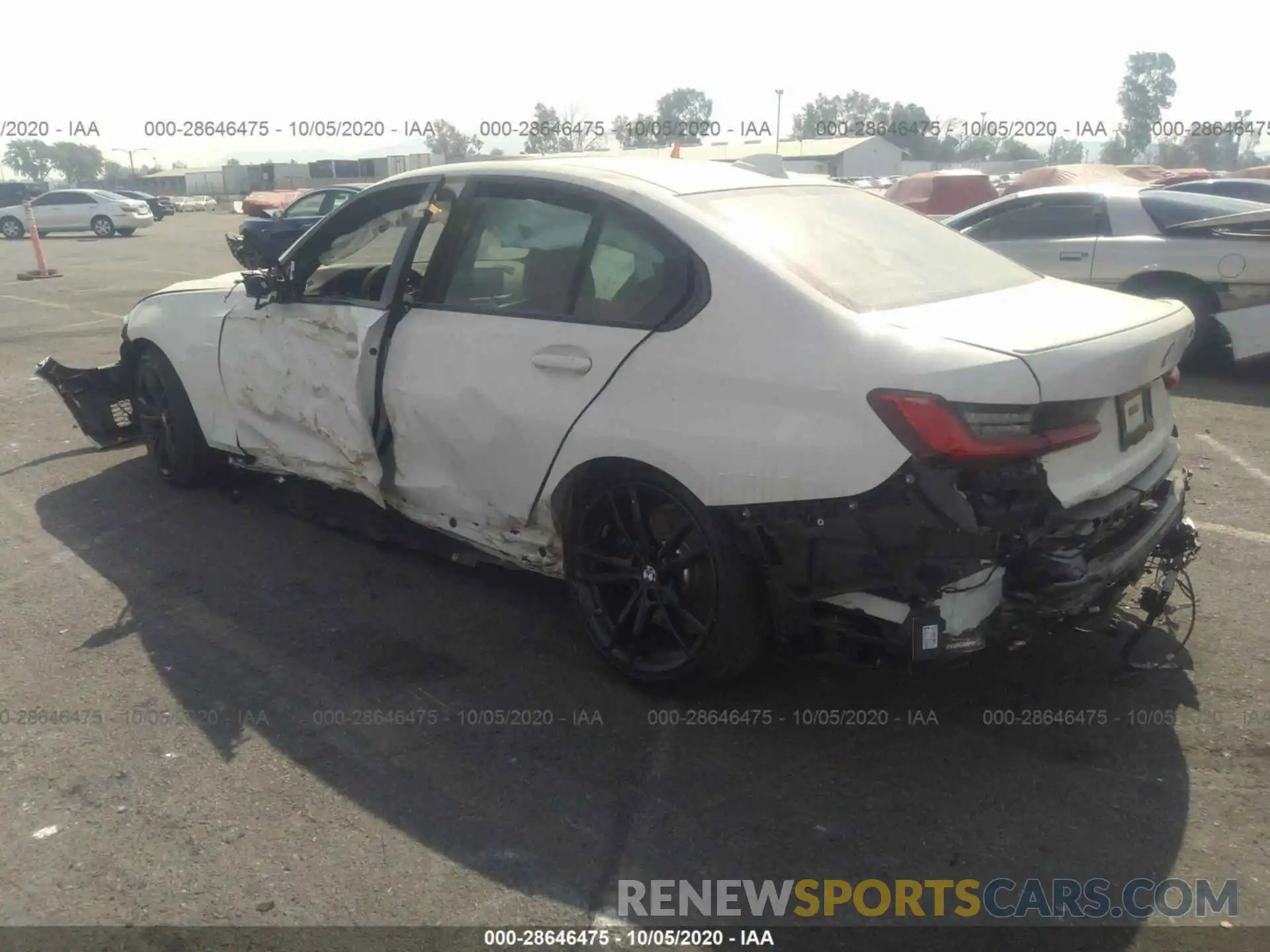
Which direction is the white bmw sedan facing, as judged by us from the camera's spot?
facing away from the viewer and to the left of the viewer

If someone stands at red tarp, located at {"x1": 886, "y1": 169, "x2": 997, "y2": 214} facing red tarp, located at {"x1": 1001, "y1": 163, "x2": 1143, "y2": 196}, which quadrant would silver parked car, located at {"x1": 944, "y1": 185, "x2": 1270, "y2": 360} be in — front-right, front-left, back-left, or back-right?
back-right

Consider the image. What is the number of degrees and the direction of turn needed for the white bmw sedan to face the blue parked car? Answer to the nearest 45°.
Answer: approximately 45° to its right

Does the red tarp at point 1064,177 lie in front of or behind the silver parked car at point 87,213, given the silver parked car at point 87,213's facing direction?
behind

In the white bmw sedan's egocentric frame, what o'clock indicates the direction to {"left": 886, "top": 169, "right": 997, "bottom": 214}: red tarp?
The red tarp is roughly at 2 o'clock from the white bmw sedan.

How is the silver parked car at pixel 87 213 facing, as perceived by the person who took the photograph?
facing away from the viewer and to the left of the viewer

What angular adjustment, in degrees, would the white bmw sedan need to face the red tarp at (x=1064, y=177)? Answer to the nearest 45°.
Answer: approximately 90° to its right
